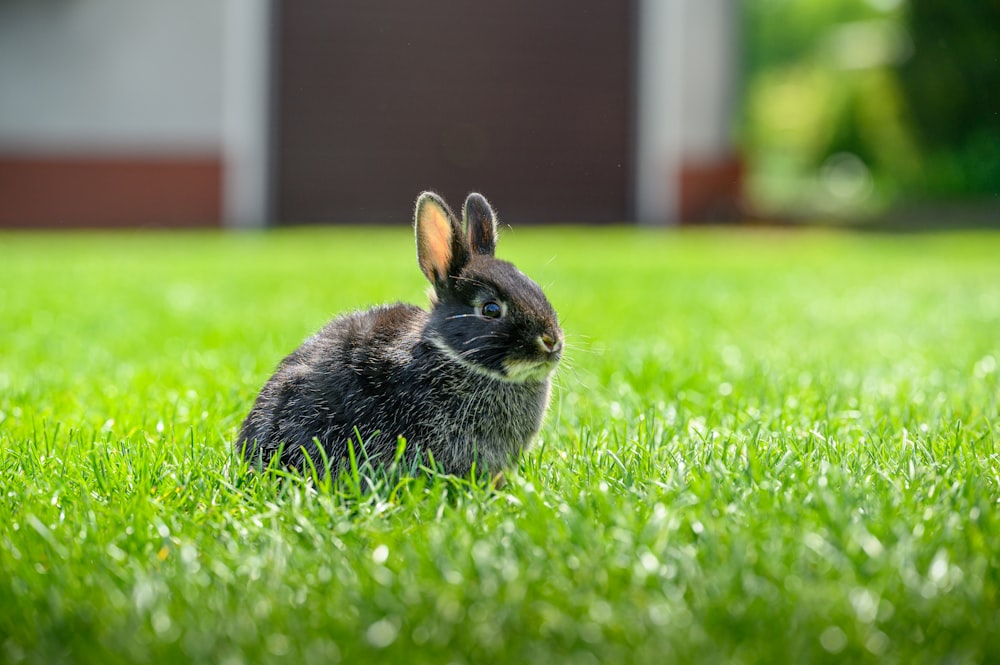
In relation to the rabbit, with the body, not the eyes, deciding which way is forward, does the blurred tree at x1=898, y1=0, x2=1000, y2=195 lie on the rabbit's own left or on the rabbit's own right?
on the rabbit's own left

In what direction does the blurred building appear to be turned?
toward the camera

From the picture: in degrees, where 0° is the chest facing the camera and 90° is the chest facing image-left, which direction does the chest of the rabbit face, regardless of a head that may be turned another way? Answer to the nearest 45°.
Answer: approximately 315°

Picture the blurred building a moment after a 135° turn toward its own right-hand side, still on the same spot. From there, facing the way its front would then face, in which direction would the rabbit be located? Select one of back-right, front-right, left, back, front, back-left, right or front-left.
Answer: back-left

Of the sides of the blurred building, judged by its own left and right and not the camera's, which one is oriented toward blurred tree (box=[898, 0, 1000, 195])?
left
